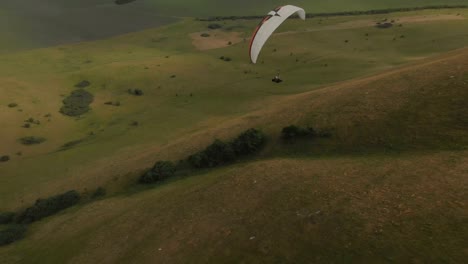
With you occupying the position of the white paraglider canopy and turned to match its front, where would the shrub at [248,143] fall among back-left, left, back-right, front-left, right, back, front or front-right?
back-left

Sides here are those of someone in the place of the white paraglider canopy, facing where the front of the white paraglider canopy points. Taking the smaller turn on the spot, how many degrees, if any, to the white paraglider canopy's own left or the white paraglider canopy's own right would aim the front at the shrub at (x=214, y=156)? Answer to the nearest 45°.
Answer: approximately 90° to the white paraglider canopy's own left

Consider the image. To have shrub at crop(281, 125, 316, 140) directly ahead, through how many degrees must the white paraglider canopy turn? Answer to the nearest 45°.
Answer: approximately 135° to its left

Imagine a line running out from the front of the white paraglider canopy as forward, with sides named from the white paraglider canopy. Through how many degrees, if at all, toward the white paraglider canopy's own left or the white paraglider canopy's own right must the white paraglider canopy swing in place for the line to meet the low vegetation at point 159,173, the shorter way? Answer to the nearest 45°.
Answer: approximately 90° to the white paraglider canopy's own left

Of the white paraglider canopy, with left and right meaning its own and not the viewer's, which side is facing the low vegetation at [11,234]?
left

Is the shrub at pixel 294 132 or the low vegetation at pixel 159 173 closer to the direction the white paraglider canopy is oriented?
the low vegetation

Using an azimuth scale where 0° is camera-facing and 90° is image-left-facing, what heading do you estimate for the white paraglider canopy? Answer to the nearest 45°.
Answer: approximately 135°

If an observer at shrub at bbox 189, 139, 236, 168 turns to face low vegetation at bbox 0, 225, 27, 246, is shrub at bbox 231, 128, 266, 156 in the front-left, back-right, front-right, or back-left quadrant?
back-left

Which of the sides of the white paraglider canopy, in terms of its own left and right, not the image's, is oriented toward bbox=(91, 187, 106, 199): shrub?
front
